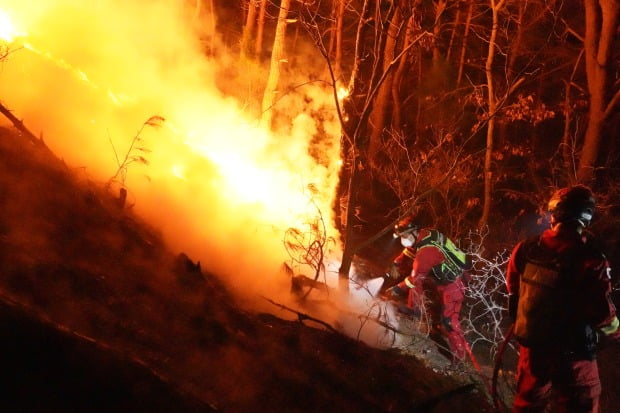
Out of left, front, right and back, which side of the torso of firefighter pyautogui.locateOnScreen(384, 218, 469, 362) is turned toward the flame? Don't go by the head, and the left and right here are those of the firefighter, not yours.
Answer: front

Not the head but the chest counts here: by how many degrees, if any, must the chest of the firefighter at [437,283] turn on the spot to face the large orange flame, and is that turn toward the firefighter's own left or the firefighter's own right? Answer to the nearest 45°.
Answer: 0° — they already face it

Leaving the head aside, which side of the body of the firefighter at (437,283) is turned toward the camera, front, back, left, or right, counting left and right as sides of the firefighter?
left

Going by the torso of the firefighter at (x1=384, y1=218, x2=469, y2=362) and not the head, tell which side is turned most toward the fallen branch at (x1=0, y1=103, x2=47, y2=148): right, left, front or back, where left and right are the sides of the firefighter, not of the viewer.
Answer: front
